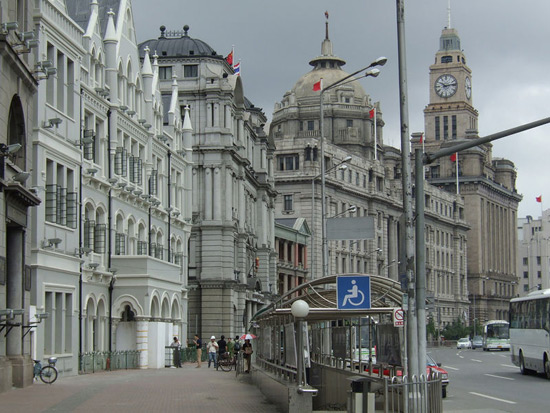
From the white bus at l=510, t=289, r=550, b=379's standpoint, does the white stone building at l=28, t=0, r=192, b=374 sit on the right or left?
on its right

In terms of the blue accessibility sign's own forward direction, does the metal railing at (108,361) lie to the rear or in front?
to the rear

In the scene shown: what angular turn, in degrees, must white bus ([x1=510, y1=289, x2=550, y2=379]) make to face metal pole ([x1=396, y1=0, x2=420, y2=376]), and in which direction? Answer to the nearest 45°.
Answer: approximately 45° to its right

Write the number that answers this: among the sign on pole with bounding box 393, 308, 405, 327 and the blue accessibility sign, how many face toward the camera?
2

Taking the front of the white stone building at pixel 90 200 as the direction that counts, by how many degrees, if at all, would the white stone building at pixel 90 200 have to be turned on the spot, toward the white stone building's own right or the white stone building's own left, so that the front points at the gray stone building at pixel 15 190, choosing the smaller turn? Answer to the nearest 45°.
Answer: approximately 45° to the white stone building's own right

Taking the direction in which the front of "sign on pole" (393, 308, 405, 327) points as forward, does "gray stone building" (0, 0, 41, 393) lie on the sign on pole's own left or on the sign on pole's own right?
on the sign on pole's own right

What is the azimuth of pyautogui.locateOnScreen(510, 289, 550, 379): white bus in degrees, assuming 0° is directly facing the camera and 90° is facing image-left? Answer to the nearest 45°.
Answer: approximately 315°

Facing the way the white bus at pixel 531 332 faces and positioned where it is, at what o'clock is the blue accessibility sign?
The blue accessibility sign is roughly at 2 o'clock from the white bus.
